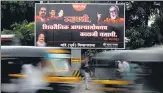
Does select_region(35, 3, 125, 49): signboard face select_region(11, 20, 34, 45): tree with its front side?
no

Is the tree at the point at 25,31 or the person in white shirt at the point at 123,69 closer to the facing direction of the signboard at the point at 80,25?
the person in white shirt

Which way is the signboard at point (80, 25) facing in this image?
toward the camera

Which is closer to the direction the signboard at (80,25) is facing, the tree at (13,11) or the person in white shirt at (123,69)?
the person in white shirt

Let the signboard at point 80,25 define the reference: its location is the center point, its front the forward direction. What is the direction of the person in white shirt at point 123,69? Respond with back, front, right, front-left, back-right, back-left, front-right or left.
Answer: front
